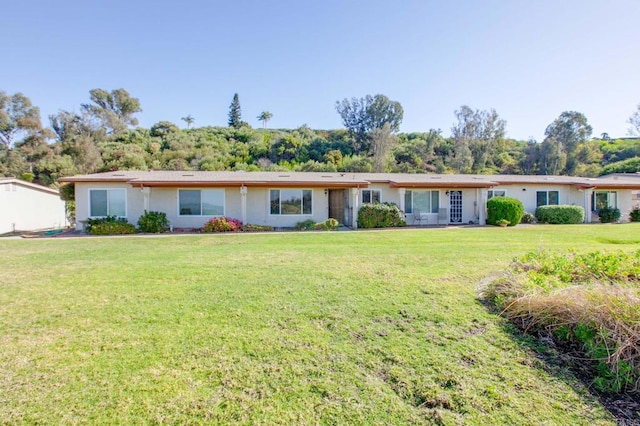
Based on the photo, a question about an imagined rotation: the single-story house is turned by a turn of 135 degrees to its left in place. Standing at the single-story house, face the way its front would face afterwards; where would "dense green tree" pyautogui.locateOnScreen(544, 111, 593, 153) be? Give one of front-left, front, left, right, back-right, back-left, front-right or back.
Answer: front

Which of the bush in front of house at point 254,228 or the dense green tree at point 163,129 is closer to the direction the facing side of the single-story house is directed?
the bush in front of house

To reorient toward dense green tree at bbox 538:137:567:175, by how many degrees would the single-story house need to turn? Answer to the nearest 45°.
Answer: approximately 135° to its left

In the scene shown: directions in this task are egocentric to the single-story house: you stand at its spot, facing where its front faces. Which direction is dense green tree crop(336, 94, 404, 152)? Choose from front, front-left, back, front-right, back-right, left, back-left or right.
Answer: back

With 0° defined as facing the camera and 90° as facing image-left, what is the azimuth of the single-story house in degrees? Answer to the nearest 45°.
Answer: approximately 0°

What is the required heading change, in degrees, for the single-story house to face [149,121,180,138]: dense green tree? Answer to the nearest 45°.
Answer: approximately 135° to its right

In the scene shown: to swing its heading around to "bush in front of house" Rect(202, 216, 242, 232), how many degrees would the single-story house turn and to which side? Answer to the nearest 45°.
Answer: approximately 45° to its right

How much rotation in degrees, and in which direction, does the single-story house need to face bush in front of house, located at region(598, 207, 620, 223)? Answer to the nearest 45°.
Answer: approximately 90° to its left

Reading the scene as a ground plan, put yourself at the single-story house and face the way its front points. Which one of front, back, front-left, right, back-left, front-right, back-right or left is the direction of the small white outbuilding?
right

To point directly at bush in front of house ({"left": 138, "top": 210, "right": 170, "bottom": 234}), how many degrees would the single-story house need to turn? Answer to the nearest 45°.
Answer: approximately 45° to its right
